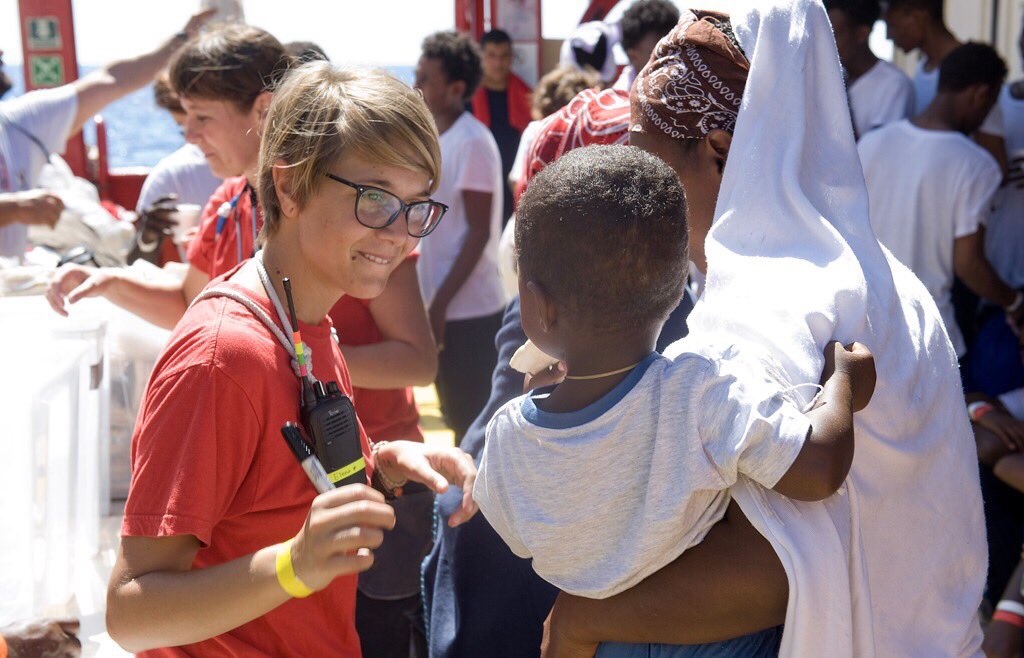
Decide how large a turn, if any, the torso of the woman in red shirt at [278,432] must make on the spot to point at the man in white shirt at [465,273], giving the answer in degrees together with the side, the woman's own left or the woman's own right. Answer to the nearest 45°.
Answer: approximately 135° to the woman's own left

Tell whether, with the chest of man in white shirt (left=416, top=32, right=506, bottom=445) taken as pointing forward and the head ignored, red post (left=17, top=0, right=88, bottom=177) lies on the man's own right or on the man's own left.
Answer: on the man's own right

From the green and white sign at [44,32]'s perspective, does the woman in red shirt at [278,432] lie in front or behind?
in front

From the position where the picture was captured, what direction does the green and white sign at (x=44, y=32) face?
facing the viewer

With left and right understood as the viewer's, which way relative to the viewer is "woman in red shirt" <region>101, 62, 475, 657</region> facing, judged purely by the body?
facing the viewer and to the right of the viewer

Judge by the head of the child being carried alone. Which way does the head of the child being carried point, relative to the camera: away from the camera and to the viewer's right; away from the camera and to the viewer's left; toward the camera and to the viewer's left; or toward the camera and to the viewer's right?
away from the camera and to the viewer's left

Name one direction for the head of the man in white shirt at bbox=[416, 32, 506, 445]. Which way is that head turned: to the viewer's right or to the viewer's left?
to the viewer's left
